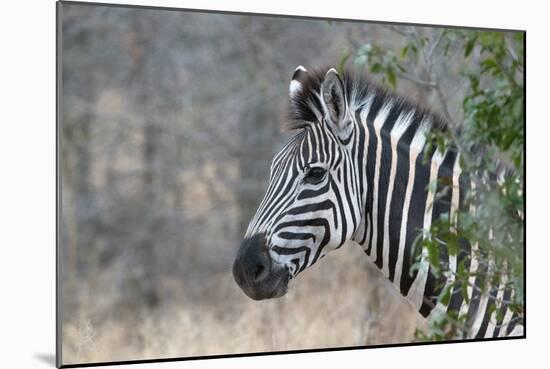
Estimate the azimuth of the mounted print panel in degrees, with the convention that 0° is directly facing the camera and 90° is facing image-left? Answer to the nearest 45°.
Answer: approximately 315°
